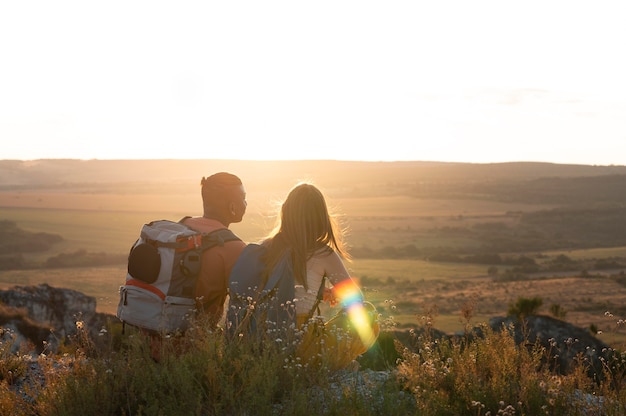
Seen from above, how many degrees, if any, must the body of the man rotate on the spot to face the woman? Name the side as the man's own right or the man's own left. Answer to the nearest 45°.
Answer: approximately 90° to the man's own right

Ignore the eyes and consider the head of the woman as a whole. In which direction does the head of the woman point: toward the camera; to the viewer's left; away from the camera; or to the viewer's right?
away from the camera

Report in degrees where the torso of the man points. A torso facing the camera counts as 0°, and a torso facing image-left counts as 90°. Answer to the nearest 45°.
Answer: approximately 225°

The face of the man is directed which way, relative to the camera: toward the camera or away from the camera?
away from the camera
